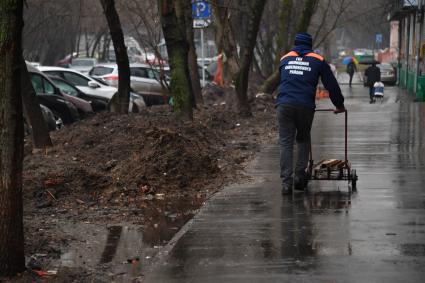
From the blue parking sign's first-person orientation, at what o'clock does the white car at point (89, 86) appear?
The white car is roughly at 3 o'clock from the blue parking sign.

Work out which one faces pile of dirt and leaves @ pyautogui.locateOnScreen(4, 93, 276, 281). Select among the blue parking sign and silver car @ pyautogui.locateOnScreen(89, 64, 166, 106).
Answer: the blue parking sign

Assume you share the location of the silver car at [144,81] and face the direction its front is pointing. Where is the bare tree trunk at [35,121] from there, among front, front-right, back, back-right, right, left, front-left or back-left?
back-right

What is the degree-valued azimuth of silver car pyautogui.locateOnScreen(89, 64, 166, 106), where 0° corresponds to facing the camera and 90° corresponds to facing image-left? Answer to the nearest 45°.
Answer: approximately 225°

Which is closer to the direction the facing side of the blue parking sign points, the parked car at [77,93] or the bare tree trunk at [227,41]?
the parked car

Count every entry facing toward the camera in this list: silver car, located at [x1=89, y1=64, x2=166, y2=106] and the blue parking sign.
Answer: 1

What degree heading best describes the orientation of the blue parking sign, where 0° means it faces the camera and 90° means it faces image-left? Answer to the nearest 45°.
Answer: approximately 0°
